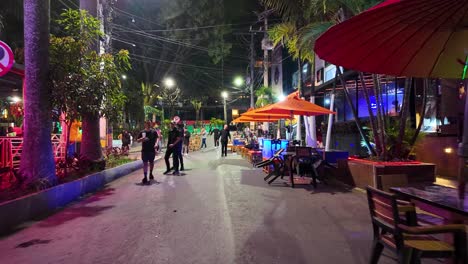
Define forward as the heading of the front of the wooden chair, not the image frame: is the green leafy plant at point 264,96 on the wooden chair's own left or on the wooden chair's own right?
on the wooden chair's own left

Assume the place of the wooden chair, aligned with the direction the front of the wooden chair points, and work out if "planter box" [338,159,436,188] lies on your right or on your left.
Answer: on your left

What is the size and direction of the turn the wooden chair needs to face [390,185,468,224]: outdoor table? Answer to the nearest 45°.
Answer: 0° — it already faces it

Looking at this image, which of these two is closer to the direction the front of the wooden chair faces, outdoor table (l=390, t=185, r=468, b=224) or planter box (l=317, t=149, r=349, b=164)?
the outdoor table

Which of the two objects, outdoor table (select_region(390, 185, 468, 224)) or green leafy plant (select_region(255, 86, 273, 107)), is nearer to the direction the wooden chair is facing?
the outdoor table

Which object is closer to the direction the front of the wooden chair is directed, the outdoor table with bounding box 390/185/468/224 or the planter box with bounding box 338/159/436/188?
the outdoor table

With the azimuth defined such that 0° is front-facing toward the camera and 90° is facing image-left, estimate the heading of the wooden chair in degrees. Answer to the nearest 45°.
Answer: approximately 225°
